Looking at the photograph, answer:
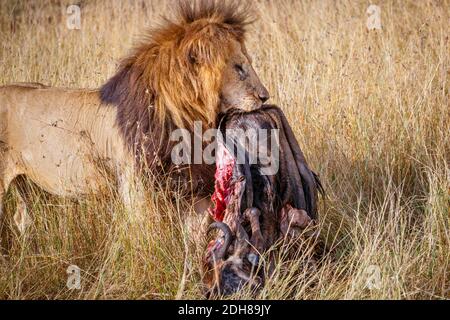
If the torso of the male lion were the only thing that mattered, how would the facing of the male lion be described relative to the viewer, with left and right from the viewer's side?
facing to the right of the viewer
